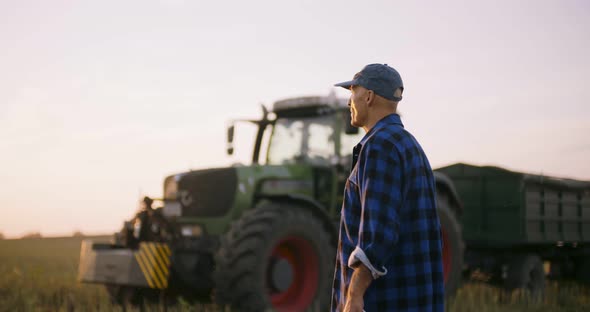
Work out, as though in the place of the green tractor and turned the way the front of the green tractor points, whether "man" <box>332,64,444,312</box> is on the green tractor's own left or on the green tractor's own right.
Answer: on the green tractor's own left

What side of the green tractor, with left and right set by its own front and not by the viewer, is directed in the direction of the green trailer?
back

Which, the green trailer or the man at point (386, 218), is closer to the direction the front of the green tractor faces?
the man

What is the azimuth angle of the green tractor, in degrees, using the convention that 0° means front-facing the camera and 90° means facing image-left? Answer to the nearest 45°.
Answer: approximately 45°
